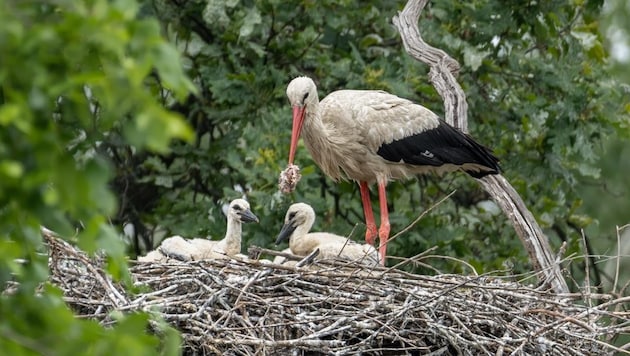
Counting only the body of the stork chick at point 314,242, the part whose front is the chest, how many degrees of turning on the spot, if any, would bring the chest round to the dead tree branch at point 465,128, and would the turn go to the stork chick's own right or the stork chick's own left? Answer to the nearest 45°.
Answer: approximately 135° to the stork chick's own right

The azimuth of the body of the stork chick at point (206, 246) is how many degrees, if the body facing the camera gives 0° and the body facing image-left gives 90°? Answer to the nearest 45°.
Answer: approximately 270°

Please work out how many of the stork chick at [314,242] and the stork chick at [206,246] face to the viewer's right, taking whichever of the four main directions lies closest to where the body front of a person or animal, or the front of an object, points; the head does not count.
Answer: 1

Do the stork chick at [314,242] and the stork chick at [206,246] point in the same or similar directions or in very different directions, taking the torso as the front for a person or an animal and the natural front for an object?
very different directions

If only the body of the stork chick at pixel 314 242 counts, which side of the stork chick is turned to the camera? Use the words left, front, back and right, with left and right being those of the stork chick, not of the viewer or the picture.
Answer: left

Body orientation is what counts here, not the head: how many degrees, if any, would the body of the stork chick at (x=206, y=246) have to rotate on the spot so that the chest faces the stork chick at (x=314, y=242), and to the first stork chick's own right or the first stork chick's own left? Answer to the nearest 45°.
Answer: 0° — it already faces it

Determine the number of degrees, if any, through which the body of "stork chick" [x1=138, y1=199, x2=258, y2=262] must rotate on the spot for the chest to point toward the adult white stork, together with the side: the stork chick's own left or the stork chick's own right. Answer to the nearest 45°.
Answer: approximately 45° to the stork chick's own left

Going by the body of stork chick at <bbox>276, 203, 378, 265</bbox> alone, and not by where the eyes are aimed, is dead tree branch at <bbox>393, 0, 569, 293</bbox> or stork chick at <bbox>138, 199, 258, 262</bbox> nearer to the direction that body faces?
the stork chick

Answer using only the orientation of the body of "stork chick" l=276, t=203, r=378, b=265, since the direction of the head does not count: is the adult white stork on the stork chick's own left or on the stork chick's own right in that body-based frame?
on the stork chick's own right
